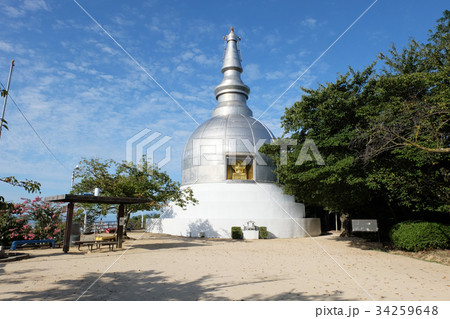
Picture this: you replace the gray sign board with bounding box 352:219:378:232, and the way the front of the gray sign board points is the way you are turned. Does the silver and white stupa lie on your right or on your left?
on your right

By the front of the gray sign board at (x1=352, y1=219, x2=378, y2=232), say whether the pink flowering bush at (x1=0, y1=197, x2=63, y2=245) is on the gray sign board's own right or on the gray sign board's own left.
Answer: on the gray sign board's own right

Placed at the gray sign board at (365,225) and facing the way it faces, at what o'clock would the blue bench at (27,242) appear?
The blue bench is roughly at 2 o'clock from the gray sign board.

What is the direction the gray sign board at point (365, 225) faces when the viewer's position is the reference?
facing the viewer

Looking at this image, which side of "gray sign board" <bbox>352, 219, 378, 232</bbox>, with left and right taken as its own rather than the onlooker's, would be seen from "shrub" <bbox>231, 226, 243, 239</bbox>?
right
